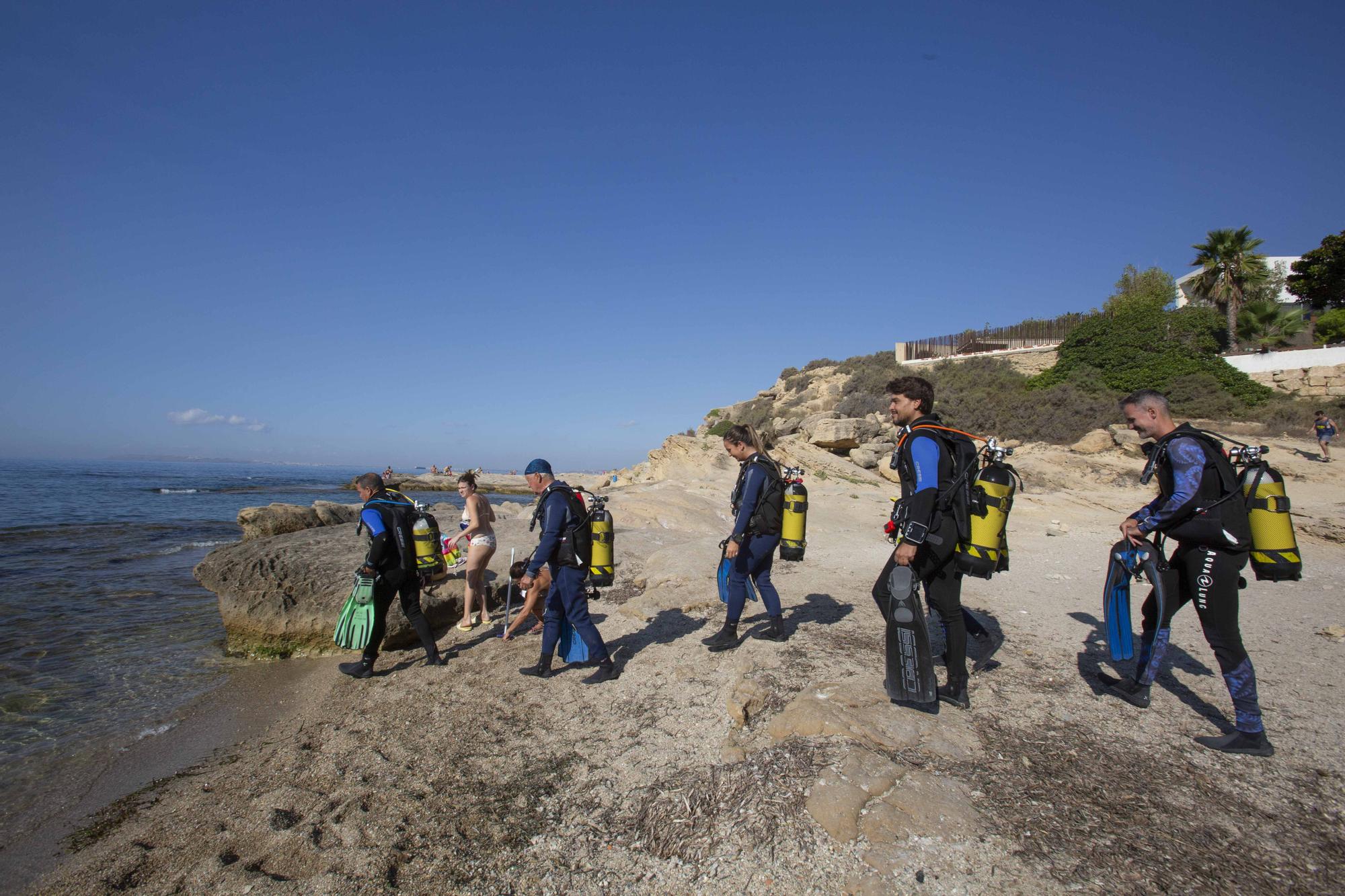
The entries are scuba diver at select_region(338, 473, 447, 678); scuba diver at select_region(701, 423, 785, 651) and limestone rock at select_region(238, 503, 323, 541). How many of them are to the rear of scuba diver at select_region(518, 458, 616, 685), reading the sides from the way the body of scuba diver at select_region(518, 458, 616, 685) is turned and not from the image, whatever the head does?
1

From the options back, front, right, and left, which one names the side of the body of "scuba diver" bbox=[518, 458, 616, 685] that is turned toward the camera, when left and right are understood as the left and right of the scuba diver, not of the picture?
left

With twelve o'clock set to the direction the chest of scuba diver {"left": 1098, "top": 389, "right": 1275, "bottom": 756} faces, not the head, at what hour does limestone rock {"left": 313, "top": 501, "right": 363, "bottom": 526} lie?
The limestone rock is roughly at 12 o'clock from the scuba diver.

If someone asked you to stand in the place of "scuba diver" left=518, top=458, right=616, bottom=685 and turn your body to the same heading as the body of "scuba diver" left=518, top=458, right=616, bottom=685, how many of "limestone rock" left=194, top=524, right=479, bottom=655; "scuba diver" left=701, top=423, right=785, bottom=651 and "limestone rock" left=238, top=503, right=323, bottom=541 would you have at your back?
1

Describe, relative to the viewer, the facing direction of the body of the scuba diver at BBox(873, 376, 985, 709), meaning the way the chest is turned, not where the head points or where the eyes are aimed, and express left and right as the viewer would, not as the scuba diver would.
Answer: facing to the left of the viewer

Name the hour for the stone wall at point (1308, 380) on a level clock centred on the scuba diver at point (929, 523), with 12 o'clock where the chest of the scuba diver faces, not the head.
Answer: The stone wall is roughly at 4 o'clock from the scuba diver.

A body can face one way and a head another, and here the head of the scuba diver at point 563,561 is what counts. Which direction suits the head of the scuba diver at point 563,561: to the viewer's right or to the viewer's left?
to the viewer's left

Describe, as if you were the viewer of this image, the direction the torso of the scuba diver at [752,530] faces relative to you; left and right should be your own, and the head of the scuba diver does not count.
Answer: facing to the left of the viewer

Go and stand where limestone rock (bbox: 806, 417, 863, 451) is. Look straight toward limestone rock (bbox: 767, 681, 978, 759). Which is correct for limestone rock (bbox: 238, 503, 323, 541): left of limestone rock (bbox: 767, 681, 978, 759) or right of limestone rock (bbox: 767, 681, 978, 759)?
right

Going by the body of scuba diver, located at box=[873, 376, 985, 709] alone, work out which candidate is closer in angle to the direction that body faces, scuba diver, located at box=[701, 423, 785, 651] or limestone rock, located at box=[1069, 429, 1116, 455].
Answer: the scuba diver

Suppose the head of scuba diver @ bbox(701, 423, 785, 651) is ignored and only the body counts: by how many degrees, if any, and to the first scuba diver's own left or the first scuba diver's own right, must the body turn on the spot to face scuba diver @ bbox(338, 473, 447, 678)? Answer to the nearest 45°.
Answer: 0° — they already face them

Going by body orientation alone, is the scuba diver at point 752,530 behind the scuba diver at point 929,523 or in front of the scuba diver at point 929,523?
in front

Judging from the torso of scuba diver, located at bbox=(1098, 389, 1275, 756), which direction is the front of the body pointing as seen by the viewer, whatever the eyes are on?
to the viewer's left
